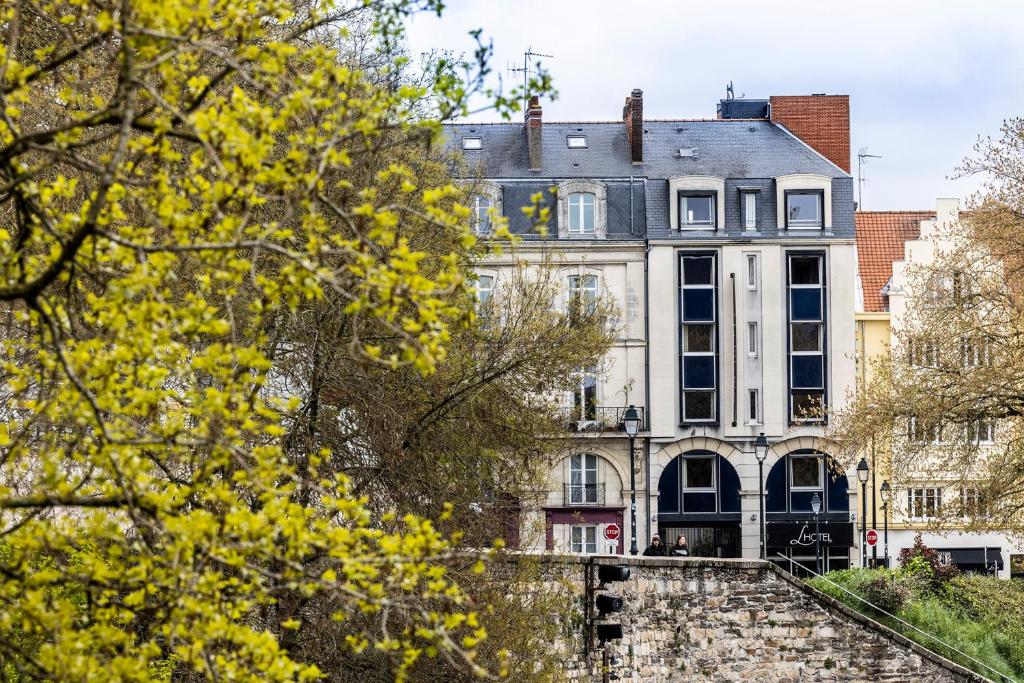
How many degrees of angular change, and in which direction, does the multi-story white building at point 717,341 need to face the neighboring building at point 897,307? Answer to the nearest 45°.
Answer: approximately 135° to its left

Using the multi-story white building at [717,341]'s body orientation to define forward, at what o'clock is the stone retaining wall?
The stone retaining wall is roughly at 12 o'clock from the multi-story white building.

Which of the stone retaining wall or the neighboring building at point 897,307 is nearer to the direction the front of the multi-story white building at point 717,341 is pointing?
the stone retaining wall

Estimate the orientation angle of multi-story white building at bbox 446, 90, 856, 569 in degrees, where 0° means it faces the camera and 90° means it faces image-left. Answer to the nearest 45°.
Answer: approximately 0°
